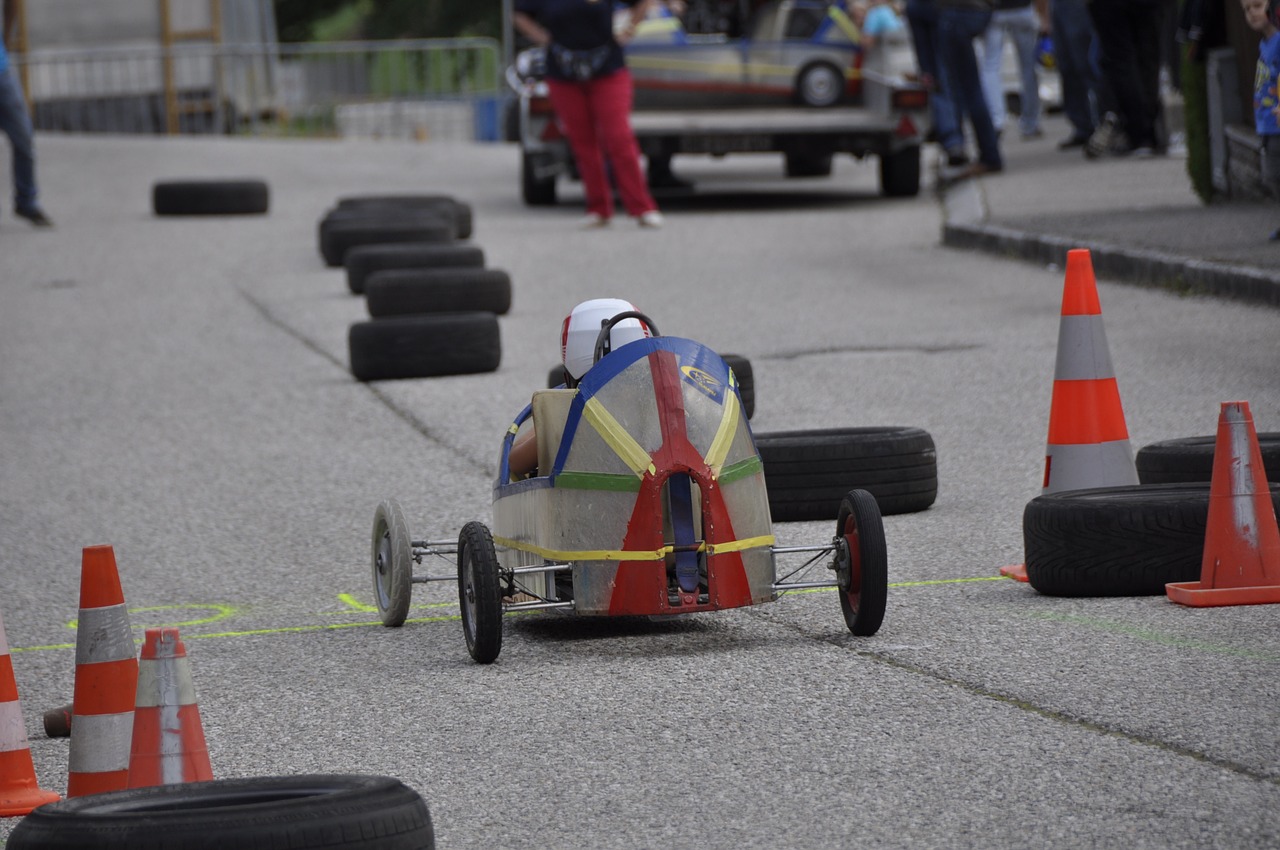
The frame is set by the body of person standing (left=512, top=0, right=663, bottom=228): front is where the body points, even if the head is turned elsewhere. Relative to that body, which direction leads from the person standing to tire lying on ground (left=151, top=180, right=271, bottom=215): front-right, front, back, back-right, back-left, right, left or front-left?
back-right

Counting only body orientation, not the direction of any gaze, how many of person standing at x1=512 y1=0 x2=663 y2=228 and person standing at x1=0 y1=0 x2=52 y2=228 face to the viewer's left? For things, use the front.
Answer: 0

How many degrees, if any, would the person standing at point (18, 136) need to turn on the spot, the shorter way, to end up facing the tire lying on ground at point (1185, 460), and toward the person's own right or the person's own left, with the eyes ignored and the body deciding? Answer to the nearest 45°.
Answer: approximately 45° to the person's own right

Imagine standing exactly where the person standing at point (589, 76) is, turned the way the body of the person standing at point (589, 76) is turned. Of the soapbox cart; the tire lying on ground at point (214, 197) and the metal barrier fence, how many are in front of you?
1

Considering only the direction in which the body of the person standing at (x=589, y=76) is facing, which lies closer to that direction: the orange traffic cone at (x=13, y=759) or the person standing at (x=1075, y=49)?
the orange traffic cone

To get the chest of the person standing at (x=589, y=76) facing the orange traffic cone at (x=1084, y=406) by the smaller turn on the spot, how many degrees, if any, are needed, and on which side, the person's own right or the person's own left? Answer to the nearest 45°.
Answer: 0° — they already face it

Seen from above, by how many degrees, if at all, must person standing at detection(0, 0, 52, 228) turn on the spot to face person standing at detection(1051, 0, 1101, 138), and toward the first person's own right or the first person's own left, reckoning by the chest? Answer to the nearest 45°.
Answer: approximately 45° to the first person's own left

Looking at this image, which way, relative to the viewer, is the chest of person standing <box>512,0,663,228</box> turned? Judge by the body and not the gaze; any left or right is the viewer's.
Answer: facing the viewer

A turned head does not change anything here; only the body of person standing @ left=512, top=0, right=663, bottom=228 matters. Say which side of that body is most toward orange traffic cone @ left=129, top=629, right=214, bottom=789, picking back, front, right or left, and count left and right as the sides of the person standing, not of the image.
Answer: front
